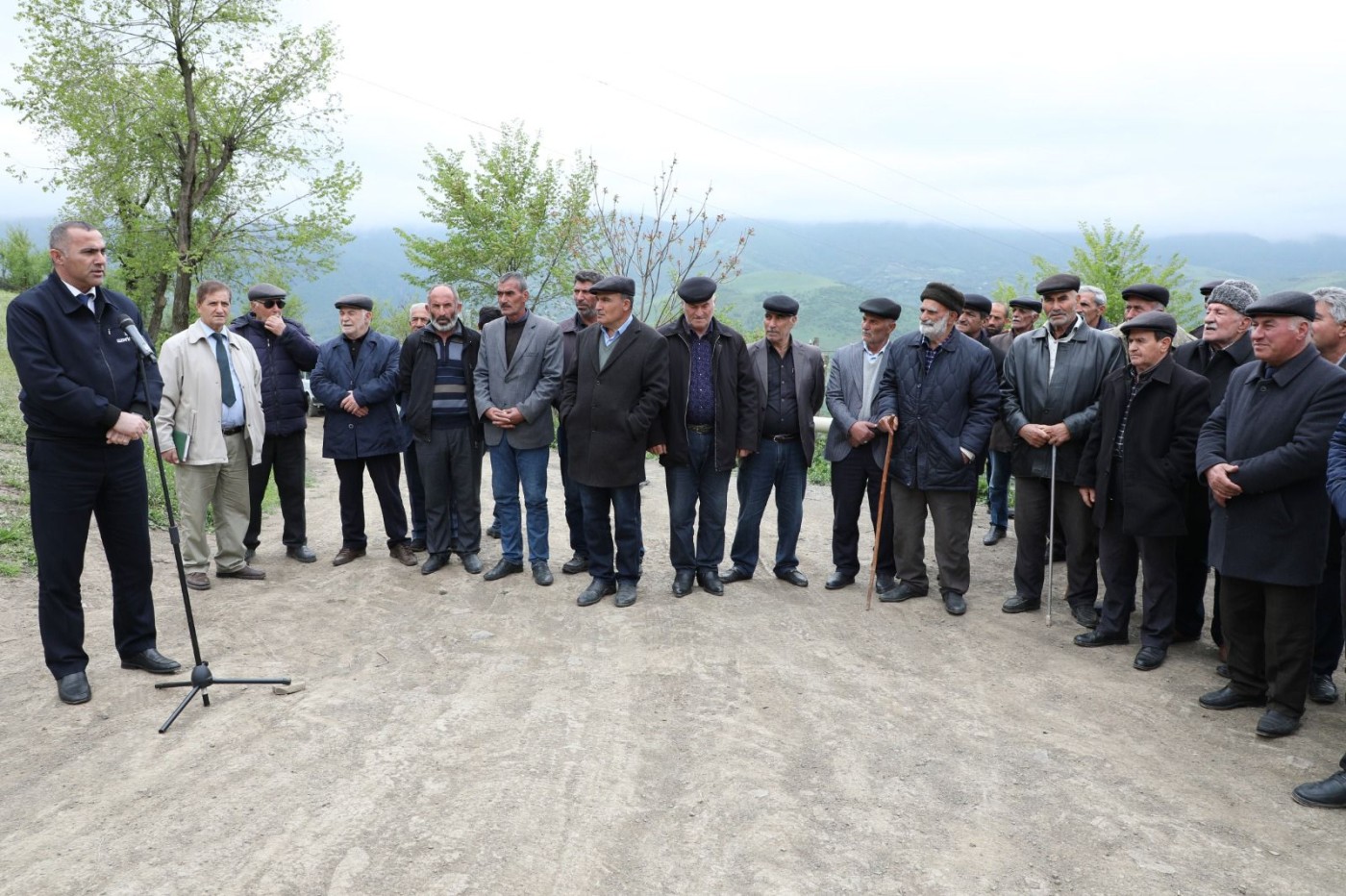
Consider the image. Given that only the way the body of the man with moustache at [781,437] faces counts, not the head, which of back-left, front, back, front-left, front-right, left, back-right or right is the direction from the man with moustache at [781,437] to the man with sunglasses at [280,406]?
right

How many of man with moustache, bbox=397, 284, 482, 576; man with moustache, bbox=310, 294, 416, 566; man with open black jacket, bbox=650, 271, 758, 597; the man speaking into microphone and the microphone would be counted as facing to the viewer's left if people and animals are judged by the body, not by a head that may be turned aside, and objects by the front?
1

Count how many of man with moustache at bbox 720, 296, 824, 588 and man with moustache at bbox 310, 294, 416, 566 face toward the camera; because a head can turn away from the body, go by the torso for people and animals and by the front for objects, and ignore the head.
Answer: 2

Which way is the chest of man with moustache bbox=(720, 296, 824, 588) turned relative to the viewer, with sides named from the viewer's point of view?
facing the viewer

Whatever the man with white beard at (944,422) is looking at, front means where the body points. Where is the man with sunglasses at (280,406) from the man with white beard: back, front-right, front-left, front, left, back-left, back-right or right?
front-right

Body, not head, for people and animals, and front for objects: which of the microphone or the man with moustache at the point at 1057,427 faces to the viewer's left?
the microphone

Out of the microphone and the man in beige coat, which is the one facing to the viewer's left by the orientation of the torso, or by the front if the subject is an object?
the microphone

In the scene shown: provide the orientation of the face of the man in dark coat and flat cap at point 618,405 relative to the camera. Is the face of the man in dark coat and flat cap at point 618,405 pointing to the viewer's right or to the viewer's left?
to the viewer's left

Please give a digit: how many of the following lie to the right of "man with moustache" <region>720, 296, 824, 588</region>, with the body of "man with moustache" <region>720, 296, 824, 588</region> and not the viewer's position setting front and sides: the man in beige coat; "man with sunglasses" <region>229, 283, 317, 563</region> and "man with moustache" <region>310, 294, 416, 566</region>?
3

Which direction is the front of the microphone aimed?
to the viewer's left

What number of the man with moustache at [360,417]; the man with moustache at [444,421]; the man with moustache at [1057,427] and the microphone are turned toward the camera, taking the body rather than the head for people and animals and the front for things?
3

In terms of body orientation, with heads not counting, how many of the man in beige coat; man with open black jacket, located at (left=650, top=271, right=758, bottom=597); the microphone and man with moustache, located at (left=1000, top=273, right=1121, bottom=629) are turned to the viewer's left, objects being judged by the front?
1

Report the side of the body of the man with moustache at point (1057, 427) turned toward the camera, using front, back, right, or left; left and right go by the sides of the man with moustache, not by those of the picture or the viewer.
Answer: front
